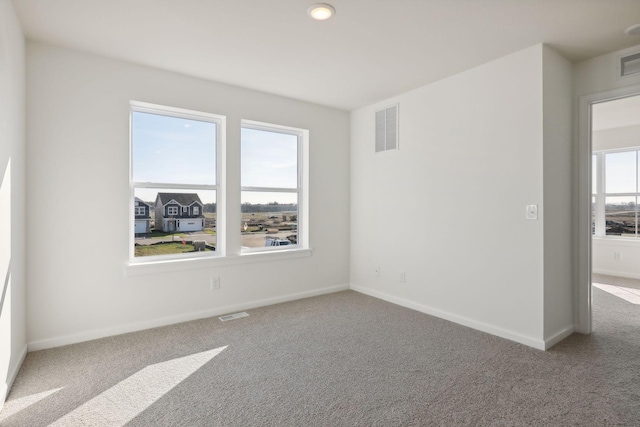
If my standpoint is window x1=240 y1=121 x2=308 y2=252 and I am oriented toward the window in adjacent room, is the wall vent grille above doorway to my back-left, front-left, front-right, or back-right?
front-right

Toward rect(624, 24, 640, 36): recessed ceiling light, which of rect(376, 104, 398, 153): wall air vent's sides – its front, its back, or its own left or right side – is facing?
left

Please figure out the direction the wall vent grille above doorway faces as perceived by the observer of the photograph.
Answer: facing the viewer and to the left of the viewer

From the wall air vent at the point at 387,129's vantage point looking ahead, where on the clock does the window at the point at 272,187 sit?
The window is roughly at 1 o'clock from the wall air vent.

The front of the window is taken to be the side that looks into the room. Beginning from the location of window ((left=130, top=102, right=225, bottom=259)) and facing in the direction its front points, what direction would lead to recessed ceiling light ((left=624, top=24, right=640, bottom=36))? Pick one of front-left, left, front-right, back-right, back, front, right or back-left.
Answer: front-left

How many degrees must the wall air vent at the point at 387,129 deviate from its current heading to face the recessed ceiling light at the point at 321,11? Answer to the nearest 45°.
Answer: approximately 45° to its left

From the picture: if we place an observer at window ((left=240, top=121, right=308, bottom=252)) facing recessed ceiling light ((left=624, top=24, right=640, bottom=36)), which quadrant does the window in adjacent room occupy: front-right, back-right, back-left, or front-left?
front-left

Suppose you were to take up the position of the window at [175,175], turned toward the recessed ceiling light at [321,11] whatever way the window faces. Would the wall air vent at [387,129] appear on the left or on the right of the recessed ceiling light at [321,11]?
left

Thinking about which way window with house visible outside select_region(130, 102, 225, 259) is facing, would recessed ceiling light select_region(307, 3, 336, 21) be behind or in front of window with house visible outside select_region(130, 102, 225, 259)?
in front

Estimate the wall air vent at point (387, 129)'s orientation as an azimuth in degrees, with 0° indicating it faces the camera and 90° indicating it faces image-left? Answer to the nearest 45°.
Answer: approximately 45°
